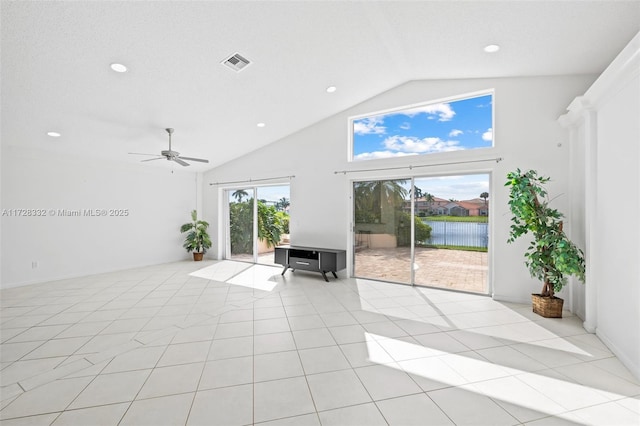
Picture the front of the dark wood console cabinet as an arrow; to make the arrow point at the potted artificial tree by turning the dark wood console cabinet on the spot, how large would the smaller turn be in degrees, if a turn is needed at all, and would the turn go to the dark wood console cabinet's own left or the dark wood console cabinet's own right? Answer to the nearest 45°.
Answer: approximately 90° to the dark wood console cabinet's own left

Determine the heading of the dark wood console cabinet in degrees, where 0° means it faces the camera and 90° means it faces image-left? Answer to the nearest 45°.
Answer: approximately 45°

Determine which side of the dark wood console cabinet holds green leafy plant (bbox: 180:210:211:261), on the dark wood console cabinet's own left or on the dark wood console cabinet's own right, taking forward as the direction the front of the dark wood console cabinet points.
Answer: on the dark wood console cabinet's own right

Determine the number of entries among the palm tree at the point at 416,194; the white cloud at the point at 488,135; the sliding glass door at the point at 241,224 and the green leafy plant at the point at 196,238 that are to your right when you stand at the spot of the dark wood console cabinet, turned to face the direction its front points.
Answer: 2

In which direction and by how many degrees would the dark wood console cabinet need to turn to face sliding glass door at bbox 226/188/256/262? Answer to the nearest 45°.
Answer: approximately 90° to its right

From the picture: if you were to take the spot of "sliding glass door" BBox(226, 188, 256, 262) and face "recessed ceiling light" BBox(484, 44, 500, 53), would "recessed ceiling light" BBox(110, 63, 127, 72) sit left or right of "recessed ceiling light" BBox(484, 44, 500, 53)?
right
